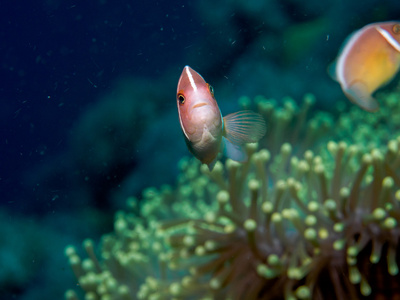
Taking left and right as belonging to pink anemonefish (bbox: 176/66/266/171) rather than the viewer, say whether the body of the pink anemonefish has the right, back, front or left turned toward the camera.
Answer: front

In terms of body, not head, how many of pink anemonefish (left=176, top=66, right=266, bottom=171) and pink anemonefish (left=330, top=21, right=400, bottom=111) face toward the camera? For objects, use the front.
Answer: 1

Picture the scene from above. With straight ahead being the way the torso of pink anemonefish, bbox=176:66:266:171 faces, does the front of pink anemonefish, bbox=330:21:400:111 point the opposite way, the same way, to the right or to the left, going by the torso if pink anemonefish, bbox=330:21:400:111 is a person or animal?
to the left

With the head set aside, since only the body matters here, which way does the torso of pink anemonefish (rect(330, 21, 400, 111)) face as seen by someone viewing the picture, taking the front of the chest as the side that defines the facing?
to the viewer's right

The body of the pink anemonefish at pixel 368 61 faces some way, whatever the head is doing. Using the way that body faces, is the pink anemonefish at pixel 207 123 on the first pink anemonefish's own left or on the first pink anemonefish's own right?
on the first pink anemonefish's own right

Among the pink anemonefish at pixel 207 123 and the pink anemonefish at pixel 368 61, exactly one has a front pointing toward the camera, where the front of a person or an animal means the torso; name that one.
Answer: the pink anemonefish at pixel 207 123

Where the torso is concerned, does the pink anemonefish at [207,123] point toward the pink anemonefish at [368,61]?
no
